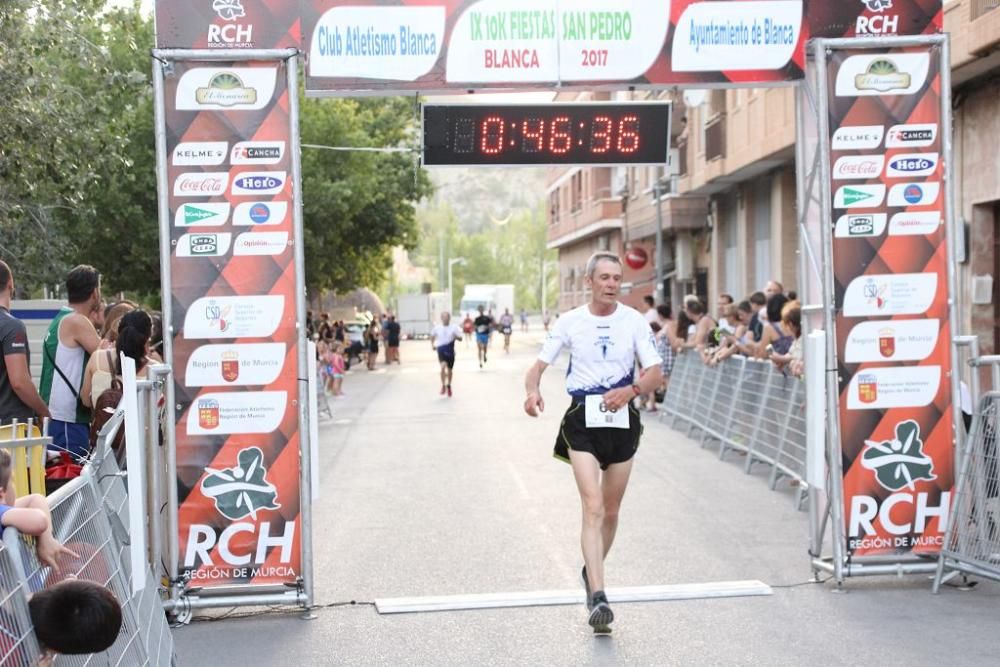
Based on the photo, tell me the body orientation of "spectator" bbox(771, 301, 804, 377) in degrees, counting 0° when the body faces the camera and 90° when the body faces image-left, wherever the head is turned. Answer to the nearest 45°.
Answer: approximately 90°

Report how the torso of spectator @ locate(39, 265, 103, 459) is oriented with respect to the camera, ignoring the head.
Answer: to the viewer's right

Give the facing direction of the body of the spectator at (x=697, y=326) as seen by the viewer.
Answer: to the viewer's left

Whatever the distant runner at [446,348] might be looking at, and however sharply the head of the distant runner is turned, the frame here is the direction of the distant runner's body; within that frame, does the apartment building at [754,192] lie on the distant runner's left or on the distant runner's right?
on the distant runner's left

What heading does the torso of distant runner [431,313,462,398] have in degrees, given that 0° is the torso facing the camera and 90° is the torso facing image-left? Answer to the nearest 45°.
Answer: approximately 0°

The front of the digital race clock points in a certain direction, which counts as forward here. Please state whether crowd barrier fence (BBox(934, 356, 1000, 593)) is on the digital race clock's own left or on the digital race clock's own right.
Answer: on the digital race clock's own left

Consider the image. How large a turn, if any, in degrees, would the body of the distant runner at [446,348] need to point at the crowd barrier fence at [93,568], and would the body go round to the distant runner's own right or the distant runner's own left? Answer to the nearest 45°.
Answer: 0° — they already face it

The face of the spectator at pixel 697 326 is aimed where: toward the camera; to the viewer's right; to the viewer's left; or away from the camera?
to the viewer's left

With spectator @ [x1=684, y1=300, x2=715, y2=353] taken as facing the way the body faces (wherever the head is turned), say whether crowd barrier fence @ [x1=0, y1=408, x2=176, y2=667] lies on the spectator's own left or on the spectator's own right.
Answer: on the spectator's own left

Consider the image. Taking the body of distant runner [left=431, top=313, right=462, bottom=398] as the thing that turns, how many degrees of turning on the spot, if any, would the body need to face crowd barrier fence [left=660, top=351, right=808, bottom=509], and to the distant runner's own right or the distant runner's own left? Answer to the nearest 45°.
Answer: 0° — they already face it

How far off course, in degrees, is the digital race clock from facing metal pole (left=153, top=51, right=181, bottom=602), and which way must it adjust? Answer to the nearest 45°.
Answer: approximately 45° to its right
